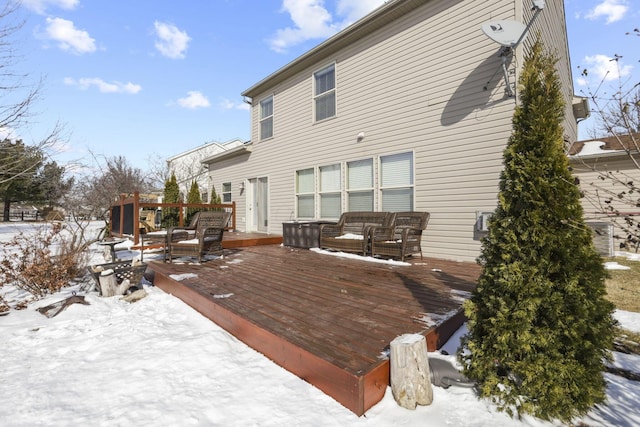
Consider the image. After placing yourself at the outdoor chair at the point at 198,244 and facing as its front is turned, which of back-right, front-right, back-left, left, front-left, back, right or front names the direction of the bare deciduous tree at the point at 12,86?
right

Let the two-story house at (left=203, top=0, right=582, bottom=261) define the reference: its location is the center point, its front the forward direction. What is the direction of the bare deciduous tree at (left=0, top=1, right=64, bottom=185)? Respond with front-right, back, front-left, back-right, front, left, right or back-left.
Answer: back-left

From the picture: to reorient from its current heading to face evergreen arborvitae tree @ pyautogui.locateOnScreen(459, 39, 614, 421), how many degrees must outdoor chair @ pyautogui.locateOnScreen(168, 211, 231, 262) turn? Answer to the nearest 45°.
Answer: approximately 45° to its left

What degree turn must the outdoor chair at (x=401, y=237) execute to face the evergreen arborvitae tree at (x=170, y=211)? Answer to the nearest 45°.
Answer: approximately 90° to its right

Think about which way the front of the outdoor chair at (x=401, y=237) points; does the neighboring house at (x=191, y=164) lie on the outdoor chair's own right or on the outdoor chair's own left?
on the outdoor chair's own right

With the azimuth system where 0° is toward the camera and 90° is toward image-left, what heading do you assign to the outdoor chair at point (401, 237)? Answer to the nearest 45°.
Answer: approximately 45°

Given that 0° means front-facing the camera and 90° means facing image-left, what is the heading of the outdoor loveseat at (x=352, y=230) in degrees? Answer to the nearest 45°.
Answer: approximately 45°

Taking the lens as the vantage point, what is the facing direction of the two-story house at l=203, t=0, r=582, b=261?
facing away from the viewer and to the right of the viewer

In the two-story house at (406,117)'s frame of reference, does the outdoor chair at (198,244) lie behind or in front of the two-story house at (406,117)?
behind

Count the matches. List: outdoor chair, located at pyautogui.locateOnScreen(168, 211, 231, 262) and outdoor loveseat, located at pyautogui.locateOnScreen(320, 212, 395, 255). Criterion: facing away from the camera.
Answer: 0

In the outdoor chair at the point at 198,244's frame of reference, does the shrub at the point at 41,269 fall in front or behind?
in front

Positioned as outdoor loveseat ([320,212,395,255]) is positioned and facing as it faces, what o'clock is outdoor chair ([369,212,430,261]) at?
outdoor chair ([369,212,430,261]) is roughly at 9 o'clock from outdoor loveseat ([320,212,395,255]).

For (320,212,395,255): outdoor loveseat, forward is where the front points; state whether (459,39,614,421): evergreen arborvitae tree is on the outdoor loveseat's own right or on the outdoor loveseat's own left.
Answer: on the outdoor loveseat's own left

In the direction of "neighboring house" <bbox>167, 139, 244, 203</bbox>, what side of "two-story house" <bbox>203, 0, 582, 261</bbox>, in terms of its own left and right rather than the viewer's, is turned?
left

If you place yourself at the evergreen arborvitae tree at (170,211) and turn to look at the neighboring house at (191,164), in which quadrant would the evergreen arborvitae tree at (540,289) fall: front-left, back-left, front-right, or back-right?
back-right
